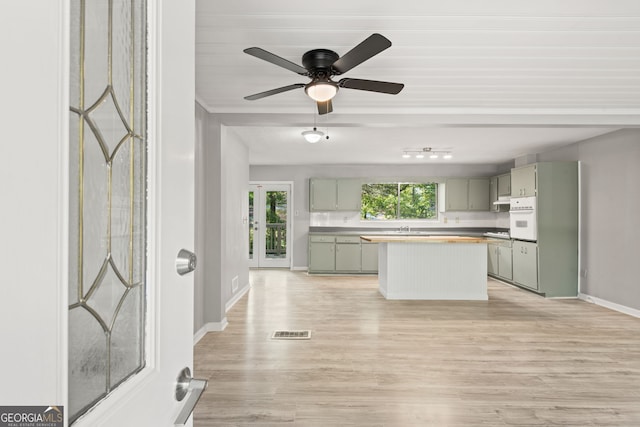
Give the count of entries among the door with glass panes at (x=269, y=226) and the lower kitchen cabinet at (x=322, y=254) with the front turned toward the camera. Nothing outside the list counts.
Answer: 2

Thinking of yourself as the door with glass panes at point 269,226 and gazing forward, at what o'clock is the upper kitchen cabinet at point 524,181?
The upper kitchen cabinet is roughly at 10 o'clock from the door with glass panes.

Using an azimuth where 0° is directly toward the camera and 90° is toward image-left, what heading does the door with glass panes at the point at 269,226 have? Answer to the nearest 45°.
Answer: approximately 0°

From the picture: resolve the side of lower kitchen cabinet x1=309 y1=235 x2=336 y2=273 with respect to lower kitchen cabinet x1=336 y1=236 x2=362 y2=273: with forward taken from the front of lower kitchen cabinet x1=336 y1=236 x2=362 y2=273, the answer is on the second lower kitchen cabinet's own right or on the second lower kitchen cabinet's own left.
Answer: on the second lower kitchen cabinet's own right

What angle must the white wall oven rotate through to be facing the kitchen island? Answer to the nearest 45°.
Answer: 0° — it already faces it

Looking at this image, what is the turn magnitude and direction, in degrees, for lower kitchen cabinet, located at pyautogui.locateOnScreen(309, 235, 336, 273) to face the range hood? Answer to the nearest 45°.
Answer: approximately 90° to its left

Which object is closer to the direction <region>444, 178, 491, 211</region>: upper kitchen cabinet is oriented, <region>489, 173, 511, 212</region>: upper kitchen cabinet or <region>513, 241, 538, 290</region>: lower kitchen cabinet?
the lower kitchen cabinet

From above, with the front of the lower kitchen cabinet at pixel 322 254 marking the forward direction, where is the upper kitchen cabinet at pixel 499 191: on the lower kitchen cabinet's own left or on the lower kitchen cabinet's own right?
on the lower kitchen cabinet's own left

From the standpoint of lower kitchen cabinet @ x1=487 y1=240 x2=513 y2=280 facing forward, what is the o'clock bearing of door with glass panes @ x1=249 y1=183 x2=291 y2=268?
The door with glass panes is roughly at 1 o'clock from the lower kitchen cabinet.

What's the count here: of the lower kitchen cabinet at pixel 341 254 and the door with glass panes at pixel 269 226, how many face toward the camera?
2

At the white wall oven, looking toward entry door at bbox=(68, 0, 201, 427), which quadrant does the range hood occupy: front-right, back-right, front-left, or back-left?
back-right
